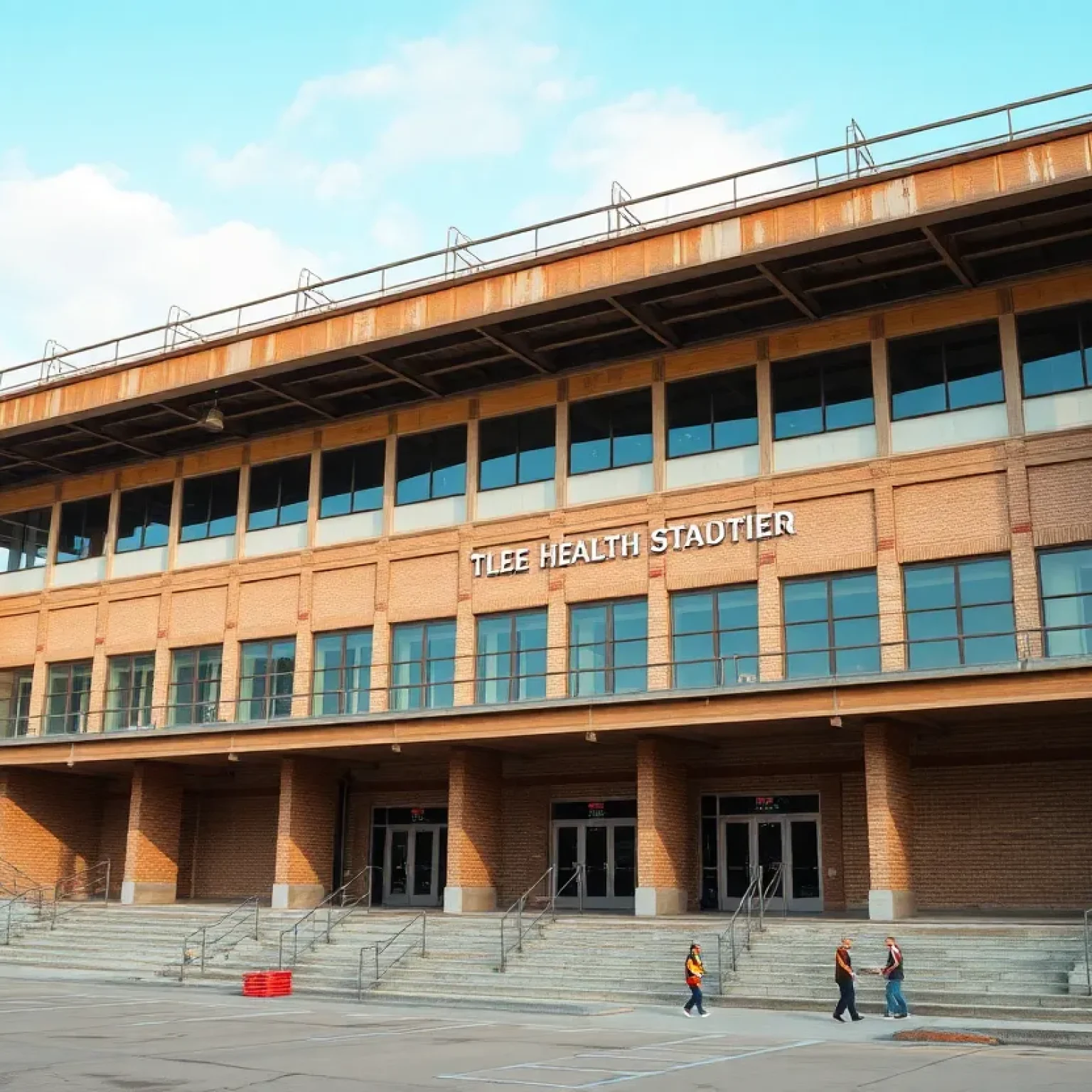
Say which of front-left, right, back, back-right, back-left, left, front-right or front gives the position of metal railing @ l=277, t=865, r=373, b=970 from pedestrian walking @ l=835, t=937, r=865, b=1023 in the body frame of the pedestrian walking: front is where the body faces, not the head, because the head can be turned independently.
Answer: back-left

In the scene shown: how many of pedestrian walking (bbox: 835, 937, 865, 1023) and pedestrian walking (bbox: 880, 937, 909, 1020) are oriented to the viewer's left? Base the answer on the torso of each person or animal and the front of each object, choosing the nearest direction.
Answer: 1

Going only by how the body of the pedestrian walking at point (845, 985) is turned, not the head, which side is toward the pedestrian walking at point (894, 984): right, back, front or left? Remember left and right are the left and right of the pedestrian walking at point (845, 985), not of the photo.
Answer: front

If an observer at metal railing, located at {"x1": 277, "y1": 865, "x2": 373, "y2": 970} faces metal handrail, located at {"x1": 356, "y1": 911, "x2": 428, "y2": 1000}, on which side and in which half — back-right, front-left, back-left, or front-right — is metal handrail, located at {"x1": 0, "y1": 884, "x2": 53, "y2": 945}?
back-right

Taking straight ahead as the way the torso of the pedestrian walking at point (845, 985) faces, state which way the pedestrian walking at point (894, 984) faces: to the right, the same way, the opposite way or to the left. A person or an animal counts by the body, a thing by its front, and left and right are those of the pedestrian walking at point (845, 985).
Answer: the opposite way

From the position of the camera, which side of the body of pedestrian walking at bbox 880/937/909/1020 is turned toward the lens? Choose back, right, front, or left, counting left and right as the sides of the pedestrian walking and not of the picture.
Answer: left

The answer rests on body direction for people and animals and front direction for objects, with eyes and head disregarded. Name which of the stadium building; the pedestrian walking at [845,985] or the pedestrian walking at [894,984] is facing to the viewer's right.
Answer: the pedestrian walking at [845,985]

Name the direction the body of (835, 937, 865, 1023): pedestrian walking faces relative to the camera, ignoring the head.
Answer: to the viewer's right

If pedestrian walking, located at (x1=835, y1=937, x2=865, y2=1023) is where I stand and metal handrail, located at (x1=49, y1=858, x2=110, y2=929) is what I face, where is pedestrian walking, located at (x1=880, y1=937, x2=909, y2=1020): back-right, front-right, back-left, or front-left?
back-right

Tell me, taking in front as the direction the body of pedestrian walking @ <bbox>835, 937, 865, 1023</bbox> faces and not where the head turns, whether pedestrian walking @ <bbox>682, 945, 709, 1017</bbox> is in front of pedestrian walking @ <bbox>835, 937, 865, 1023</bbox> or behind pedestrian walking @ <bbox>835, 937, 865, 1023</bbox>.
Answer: behind

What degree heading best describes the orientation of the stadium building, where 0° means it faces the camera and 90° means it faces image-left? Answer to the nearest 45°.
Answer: approximately 45°

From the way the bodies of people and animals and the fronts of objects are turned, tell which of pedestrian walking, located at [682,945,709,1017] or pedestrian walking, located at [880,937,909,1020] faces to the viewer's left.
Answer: pedestrian walking, located at [880,937,909,1020]

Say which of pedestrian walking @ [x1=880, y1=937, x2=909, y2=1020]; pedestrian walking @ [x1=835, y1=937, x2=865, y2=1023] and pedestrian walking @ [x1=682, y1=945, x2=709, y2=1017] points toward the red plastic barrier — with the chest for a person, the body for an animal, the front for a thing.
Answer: pedestrian walking @ [x1=880, y1=937, x2=909, y2=1020]
